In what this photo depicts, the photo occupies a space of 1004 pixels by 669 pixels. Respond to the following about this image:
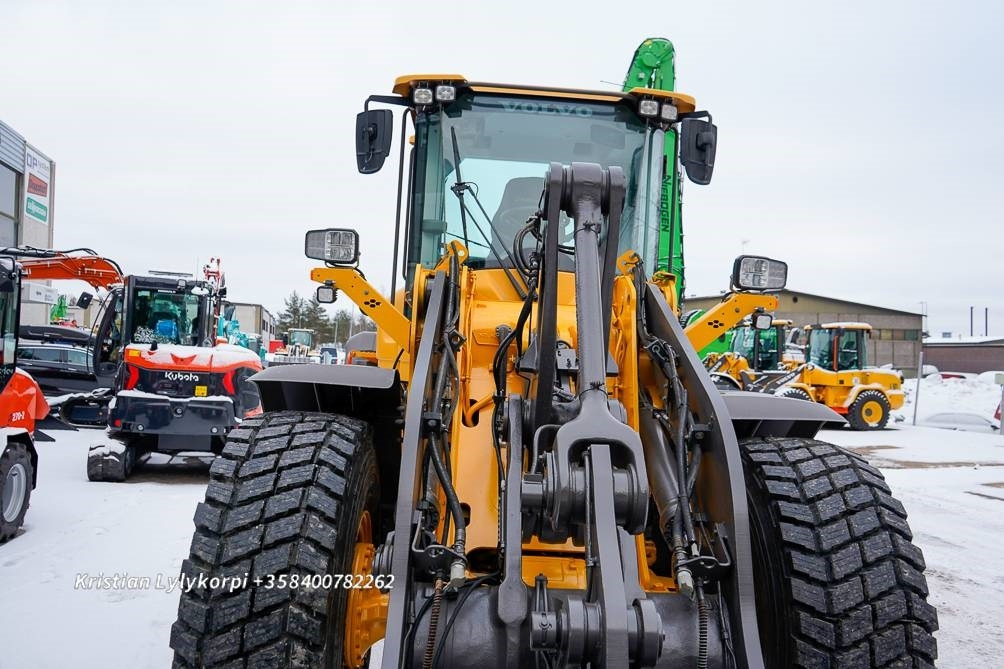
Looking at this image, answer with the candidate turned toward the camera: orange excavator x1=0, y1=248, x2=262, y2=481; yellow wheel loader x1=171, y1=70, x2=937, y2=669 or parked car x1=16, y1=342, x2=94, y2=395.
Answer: the yellow wheel loader

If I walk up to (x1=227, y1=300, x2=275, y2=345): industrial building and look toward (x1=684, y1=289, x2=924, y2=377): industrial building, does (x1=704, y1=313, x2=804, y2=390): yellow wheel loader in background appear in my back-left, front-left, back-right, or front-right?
front-right

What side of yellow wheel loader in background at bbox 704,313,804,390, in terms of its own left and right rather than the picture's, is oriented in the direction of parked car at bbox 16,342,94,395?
front

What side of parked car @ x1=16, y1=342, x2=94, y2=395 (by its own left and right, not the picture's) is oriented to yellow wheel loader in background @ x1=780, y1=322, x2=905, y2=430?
front

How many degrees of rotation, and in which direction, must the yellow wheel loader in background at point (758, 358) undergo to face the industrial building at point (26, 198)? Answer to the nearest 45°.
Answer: approximately 45° to its right

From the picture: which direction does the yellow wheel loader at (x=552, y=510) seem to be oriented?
toward the camera

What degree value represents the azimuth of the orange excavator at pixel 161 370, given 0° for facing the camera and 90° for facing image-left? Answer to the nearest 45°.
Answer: approximately 135°

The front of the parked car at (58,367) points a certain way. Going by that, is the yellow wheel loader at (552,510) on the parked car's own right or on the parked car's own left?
on the parked car's own right

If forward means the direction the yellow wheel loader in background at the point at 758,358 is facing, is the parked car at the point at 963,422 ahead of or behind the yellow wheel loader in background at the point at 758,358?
behind

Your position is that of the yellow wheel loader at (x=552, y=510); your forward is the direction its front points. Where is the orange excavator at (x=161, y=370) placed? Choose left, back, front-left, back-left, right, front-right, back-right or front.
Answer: back-right

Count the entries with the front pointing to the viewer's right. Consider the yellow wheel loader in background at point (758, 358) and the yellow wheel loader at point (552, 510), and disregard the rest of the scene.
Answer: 0

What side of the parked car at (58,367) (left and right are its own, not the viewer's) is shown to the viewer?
right

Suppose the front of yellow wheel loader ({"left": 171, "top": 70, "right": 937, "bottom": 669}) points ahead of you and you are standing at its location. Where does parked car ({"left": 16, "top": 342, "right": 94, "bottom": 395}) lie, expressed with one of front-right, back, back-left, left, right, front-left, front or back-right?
back-right

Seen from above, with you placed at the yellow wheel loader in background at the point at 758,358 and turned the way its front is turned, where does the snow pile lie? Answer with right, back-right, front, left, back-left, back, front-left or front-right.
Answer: back

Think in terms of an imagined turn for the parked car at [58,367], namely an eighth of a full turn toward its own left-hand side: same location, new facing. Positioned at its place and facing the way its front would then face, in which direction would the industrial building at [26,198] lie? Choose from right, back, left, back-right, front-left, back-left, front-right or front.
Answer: front-left

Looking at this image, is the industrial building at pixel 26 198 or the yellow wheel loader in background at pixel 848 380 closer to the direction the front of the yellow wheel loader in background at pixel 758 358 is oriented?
the industrial building

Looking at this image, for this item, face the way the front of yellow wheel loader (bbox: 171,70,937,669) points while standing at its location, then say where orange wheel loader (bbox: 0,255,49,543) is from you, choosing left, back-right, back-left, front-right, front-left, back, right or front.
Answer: back-right
